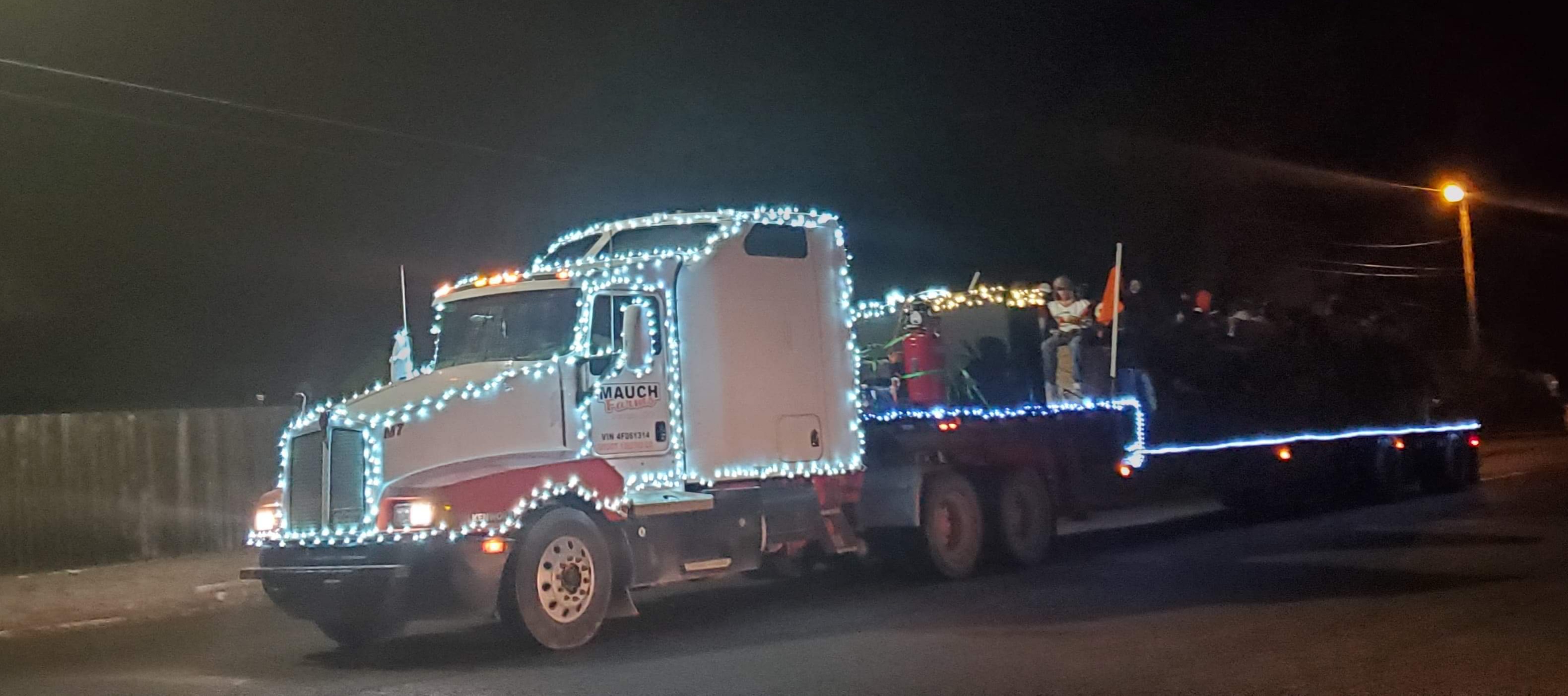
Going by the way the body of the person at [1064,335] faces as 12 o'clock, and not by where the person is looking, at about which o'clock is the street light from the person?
The street light is roughly at 7 o'clock from the person.

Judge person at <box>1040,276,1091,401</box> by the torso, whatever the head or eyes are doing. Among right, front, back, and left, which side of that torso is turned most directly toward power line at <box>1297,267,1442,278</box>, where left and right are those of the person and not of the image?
back

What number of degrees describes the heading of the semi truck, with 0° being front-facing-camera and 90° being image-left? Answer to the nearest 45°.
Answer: approximately 45°

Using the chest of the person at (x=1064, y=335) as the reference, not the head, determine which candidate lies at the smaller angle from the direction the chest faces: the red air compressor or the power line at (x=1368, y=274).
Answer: the red air compressor

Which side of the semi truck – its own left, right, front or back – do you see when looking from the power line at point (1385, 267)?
back

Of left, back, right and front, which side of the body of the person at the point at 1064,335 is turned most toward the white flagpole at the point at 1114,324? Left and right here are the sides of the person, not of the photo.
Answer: left

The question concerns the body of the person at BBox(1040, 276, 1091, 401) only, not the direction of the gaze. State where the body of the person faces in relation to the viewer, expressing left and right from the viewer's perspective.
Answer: facing the viewer

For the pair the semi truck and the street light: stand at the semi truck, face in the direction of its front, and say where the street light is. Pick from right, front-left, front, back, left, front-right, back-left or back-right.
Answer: back

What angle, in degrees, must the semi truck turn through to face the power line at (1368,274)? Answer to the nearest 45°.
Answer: approximately 180°

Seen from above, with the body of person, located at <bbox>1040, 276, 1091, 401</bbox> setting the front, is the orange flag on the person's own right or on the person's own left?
on the person's own left
